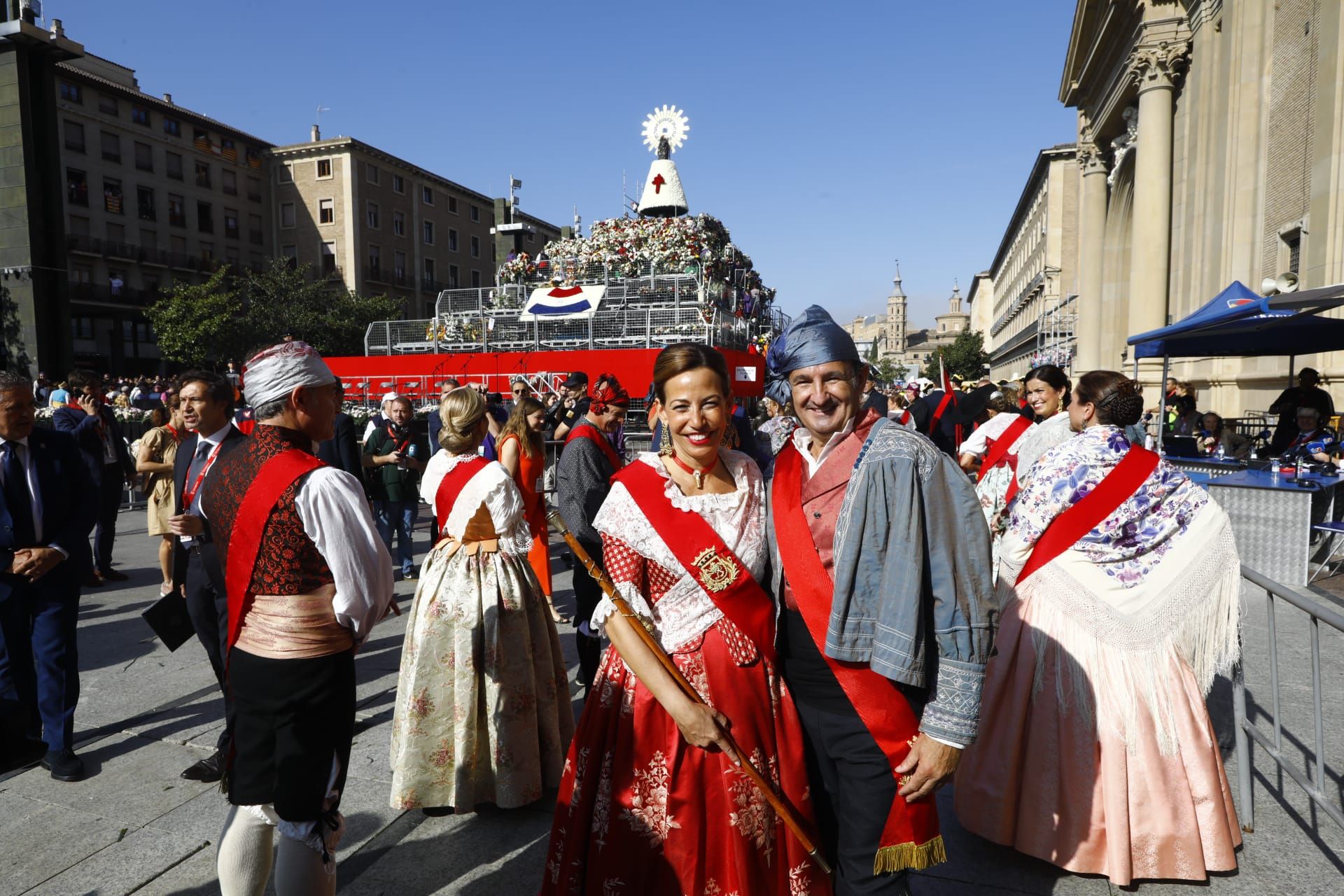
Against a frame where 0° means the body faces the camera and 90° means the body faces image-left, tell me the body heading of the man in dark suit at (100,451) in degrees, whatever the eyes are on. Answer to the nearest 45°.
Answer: approximately 315°

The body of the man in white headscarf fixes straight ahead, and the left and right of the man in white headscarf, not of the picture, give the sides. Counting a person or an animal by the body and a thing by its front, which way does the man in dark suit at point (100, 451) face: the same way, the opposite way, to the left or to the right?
to the right

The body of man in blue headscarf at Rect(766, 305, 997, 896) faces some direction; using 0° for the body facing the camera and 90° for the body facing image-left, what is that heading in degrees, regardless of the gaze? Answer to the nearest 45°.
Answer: approximately 45°

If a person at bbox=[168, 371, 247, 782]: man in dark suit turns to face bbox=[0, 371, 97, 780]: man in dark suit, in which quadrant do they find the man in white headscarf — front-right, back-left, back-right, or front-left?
back-left

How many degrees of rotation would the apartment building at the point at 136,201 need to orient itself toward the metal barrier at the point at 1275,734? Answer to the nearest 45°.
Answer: approximately 45° to its right

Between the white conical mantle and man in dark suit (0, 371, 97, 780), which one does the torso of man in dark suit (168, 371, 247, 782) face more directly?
the man in dark suit

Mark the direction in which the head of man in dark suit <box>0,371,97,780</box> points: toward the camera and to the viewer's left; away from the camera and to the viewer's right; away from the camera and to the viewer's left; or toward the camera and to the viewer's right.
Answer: toward the camera and to the viewer's right

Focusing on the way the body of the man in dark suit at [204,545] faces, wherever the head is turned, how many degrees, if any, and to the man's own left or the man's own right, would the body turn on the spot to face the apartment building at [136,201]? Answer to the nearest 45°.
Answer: approximately 135° to the man's own right
